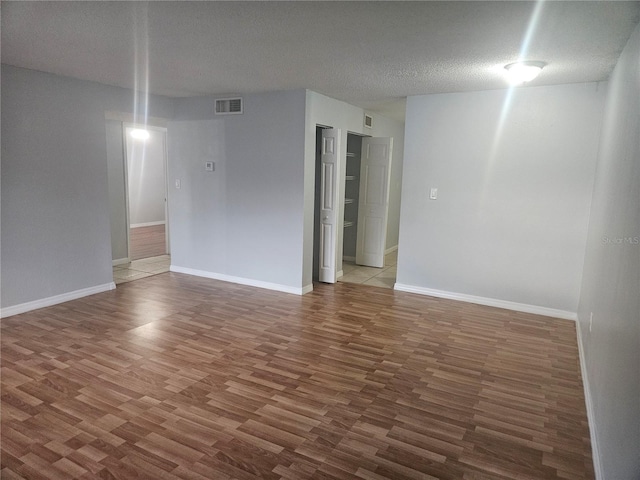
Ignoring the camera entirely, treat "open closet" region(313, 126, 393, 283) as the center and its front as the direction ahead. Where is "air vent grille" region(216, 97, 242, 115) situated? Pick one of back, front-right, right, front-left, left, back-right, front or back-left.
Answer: right

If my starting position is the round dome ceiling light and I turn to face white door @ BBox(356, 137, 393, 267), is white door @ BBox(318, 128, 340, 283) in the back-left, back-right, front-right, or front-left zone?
front-left

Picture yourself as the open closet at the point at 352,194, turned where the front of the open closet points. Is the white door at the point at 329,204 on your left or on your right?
on your right

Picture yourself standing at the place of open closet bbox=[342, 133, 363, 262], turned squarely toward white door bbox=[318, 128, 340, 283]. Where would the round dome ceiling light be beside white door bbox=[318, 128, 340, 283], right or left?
left

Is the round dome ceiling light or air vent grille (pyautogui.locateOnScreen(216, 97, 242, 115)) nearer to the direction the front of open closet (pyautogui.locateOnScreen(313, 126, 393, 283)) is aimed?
the round dome ceiling light

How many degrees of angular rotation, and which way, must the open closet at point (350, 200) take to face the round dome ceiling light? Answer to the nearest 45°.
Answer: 0° — it already faces it

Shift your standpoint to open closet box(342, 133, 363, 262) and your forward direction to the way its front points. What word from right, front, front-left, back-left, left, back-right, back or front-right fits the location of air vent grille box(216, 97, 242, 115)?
right

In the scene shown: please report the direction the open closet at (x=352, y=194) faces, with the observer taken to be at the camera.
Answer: facing the viewer and to the right of the viewer

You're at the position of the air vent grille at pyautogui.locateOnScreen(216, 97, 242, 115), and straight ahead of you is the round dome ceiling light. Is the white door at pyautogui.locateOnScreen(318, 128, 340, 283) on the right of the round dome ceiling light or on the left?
left
